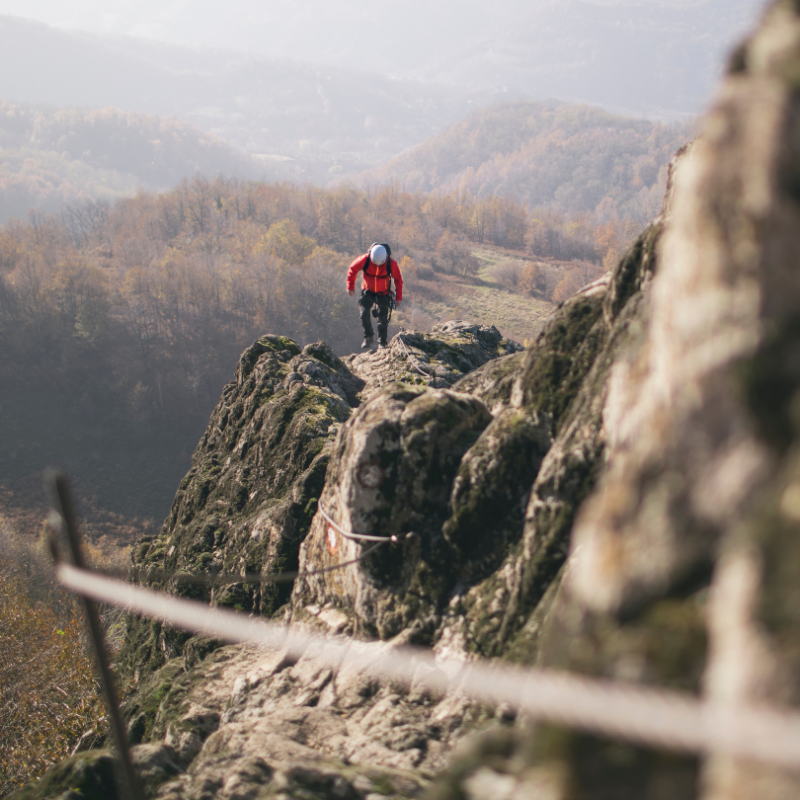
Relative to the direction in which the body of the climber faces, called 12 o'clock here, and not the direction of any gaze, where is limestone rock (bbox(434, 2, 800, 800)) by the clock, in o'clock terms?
The limestone rock is roughly at 12 o'clock from the climber.

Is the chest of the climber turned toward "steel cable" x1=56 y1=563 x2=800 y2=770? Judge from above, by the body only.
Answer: yes

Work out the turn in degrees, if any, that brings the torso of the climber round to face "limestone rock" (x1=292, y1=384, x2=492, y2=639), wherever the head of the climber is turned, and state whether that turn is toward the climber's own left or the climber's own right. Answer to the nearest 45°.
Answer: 0° — they already face it

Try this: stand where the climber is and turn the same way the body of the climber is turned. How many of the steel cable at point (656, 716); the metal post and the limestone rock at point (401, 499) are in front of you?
3

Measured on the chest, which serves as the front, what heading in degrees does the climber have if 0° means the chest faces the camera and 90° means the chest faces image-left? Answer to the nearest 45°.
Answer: approximately 0°

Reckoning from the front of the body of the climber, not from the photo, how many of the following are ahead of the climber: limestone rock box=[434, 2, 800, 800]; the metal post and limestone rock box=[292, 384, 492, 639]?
3

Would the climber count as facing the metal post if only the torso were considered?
yes
